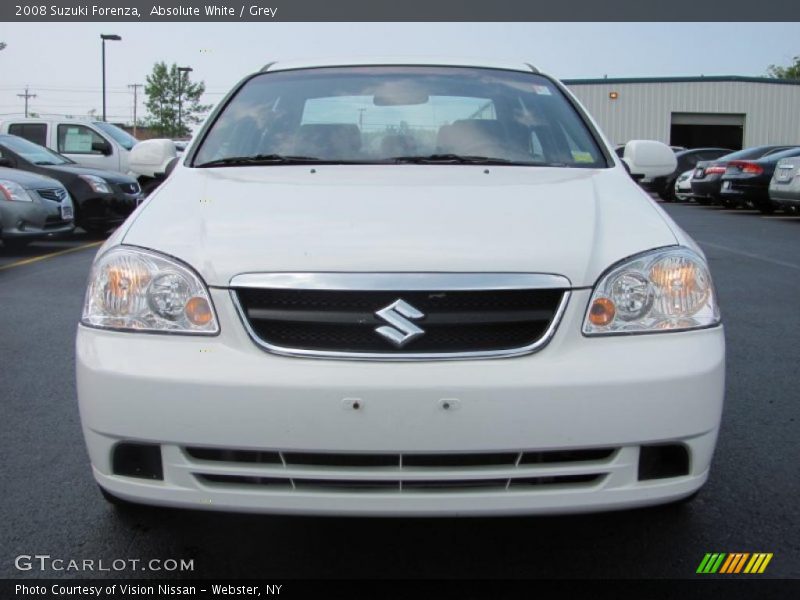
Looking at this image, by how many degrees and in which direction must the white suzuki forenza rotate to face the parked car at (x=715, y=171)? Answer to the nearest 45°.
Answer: approximately 180°

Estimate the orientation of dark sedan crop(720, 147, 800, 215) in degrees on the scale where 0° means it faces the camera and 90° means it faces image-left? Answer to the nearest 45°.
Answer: approximately 225°

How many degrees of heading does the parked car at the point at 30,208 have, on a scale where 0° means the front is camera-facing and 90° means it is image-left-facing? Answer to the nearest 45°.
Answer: approximately 315°

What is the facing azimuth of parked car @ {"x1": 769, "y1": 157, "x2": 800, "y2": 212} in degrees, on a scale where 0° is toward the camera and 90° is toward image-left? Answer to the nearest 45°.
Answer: approximately 225°

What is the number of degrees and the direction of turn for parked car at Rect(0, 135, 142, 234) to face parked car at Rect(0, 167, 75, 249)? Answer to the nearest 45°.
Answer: approximately 45° to its right

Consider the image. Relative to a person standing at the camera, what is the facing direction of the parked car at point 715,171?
facing away from the viewer and to the right of the viewer
